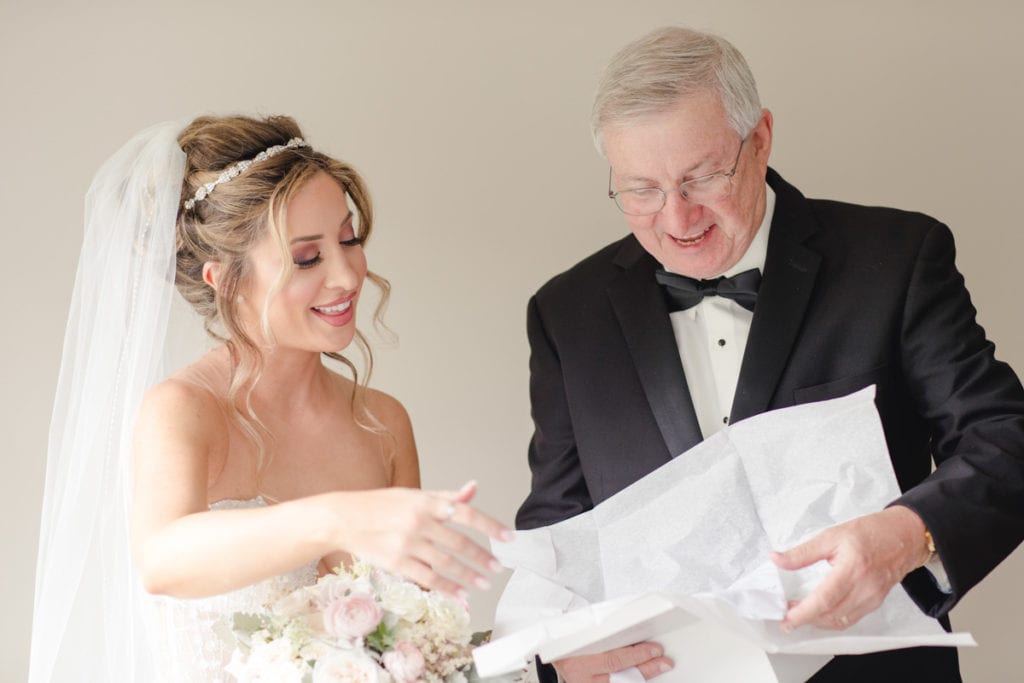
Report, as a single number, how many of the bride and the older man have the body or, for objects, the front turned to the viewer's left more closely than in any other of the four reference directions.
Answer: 0

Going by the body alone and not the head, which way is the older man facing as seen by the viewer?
toward the camera

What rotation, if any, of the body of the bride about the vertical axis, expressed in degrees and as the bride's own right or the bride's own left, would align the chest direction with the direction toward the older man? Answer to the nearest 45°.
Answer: approximately 45° to the bride's own left

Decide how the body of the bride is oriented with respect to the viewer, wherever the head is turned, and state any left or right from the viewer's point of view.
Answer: facing the viewer and to the right of the viewer

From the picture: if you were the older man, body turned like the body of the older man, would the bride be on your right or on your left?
on your right

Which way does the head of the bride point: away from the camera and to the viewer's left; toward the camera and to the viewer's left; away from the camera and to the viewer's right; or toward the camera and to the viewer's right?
toward the camera and to the viewer's right
